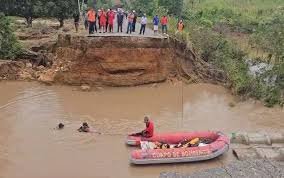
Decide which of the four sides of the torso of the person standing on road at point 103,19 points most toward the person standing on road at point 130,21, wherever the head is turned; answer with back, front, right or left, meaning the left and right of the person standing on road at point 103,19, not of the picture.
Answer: left

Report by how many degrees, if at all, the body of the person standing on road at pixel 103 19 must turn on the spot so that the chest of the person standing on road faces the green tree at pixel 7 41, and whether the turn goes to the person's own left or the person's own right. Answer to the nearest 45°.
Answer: approximately 90° to the person's own right

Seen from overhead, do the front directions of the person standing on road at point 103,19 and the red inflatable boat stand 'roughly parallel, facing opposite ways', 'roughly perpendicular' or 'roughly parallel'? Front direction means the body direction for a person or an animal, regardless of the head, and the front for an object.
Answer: roughly perpendicular

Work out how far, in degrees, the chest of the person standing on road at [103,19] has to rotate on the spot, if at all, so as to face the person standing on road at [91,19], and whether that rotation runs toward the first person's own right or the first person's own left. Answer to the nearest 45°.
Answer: approximately 45° to the first person's own right

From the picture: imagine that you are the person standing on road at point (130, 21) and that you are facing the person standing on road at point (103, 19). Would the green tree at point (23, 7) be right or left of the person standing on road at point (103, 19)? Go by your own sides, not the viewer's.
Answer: right

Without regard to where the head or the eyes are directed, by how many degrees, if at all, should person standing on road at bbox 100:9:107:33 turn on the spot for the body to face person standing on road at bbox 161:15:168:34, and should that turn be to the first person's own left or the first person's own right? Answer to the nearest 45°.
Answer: approximately 135° to the first person's own left

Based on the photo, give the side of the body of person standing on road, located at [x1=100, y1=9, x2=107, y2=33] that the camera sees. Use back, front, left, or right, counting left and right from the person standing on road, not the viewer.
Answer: front

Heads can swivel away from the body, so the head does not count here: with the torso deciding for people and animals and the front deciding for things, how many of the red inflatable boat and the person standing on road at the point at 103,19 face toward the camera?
1
